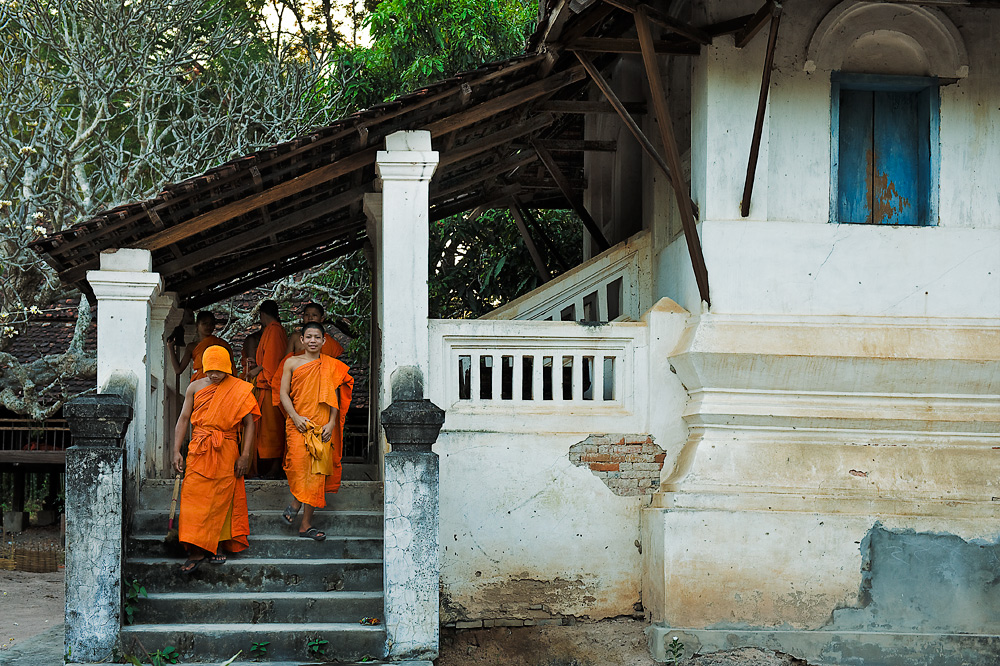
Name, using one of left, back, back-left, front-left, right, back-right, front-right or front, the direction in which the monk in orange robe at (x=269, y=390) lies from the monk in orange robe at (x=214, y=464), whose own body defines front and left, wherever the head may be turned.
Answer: back

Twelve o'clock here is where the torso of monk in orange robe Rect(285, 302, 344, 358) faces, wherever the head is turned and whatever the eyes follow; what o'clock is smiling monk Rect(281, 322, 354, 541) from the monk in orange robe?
The smiling monk is roughly at 12 o'clock from the monk in orange robe.

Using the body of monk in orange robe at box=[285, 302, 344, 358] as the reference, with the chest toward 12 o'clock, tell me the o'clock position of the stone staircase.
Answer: The stone staircase is roughly at 12 o'clock from the monk in orange robe.

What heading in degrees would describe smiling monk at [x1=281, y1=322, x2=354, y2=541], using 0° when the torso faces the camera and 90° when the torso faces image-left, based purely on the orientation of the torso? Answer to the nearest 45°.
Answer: approximately 0°

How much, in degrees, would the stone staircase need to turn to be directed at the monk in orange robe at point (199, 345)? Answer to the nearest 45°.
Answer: approximately 180°
